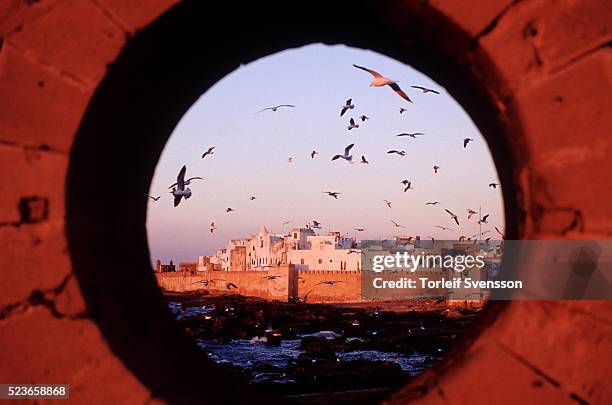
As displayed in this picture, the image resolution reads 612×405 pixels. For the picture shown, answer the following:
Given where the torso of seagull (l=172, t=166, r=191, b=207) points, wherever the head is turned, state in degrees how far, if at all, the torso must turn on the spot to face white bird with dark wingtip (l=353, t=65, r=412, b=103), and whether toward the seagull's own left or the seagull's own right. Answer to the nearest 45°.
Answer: approximately 135° to the seagull's own left
